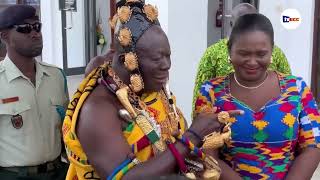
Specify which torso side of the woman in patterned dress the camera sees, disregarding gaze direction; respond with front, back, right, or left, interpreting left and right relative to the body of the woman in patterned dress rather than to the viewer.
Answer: front

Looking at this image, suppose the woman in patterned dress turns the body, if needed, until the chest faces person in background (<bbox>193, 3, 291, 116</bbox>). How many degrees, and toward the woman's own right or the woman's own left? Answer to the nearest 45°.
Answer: approximately 180°

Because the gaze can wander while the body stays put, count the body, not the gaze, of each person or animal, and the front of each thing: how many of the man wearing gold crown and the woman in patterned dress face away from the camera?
0

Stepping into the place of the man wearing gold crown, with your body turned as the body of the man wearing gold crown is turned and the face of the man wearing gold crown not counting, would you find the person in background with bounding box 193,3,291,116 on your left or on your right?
on your left

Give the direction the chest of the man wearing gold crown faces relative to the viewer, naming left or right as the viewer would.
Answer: facing the viewer and to the right of the viewer

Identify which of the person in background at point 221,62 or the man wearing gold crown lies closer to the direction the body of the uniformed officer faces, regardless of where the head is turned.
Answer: the man wearing gold crown

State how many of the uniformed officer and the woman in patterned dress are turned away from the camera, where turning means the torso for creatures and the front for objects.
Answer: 0
